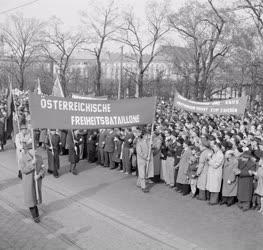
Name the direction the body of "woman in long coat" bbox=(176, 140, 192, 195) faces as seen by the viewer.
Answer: to the viewer's left

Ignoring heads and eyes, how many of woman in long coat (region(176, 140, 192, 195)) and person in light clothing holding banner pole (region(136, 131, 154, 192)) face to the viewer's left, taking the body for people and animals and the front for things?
1

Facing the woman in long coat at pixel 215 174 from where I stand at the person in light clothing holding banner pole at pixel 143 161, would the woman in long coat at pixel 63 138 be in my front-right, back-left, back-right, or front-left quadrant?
back-left

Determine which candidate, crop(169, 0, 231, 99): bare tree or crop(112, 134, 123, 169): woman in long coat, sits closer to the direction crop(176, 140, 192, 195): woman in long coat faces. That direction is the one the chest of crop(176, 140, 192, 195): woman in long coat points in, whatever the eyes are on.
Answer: the woman in long coat

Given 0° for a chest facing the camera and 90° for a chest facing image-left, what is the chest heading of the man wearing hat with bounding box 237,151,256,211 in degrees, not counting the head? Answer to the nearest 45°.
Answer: approximately 45°

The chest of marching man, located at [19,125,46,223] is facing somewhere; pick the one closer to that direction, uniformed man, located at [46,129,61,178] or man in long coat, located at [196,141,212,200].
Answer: the man in long coat
